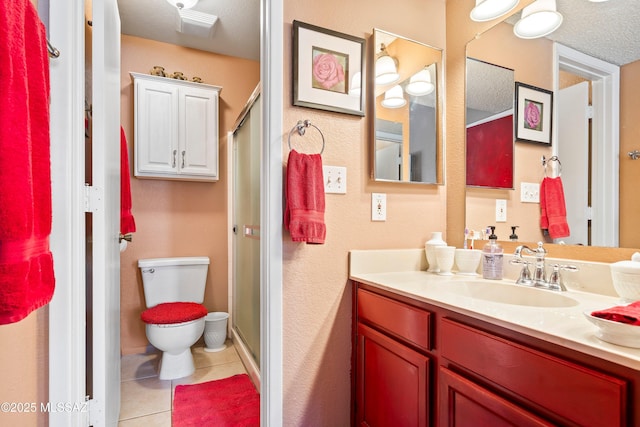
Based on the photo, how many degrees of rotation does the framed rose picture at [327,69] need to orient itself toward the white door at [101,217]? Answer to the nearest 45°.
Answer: approximately 135° to its right

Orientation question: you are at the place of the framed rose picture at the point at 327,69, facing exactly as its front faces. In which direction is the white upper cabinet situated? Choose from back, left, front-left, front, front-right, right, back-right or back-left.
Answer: back

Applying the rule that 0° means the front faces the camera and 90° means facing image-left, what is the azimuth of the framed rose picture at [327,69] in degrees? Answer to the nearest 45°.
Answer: approximately 315°

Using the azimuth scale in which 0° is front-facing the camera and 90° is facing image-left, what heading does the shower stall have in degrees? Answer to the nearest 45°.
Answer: approximately 90°
